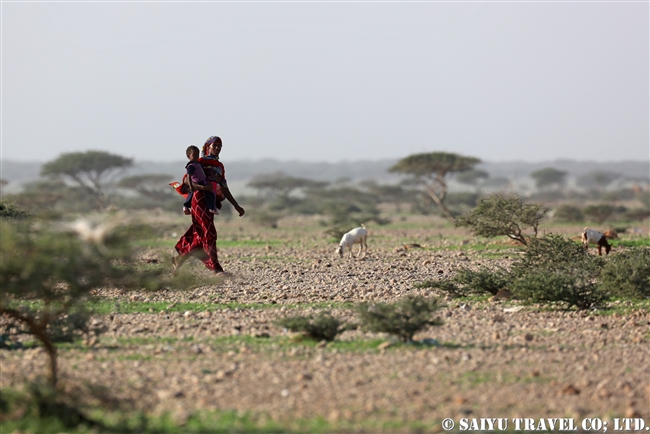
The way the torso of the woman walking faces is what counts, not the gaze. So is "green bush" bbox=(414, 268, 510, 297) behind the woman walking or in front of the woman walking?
in front

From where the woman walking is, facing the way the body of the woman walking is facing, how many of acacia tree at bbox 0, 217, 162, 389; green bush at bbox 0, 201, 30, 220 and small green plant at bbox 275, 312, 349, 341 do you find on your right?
2

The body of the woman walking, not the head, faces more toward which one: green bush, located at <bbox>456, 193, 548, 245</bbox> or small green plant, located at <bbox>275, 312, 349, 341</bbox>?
the green bush

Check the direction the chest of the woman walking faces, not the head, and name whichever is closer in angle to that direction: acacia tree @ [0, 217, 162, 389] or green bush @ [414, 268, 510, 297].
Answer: the green bush

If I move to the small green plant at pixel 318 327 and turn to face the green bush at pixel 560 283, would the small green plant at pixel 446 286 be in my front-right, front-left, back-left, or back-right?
front-left

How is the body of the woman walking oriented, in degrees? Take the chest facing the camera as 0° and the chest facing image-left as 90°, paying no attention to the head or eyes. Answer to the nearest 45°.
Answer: approximately 270°

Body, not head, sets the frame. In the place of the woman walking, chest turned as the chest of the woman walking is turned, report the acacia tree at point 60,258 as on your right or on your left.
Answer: on your right

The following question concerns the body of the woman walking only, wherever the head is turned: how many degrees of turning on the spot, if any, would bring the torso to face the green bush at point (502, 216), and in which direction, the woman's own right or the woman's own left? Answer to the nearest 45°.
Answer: approximately 45° to the woman's own left

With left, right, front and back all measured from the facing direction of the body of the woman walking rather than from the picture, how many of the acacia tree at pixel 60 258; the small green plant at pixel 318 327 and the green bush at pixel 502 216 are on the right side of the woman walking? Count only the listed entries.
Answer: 2

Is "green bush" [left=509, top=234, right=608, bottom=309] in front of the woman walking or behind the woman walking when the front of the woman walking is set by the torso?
in front

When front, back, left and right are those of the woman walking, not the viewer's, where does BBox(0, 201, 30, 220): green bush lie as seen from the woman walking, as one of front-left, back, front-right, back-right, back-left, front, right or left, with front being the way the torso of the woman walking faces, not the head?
back-left

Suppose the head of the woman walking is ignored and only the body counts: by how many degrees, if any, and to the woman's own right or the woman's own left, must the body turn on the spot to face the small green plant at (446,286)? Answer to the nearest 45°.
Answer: approximately 45° to the woman's own right

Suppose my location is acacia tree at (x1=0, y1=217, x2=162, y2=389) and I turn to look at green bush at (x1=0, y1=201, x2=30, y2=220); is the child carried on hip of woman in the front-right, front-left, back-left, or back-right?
front-right

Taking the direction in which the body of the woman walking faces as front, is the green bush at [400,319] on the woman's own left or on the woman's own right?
on the woman's own right
